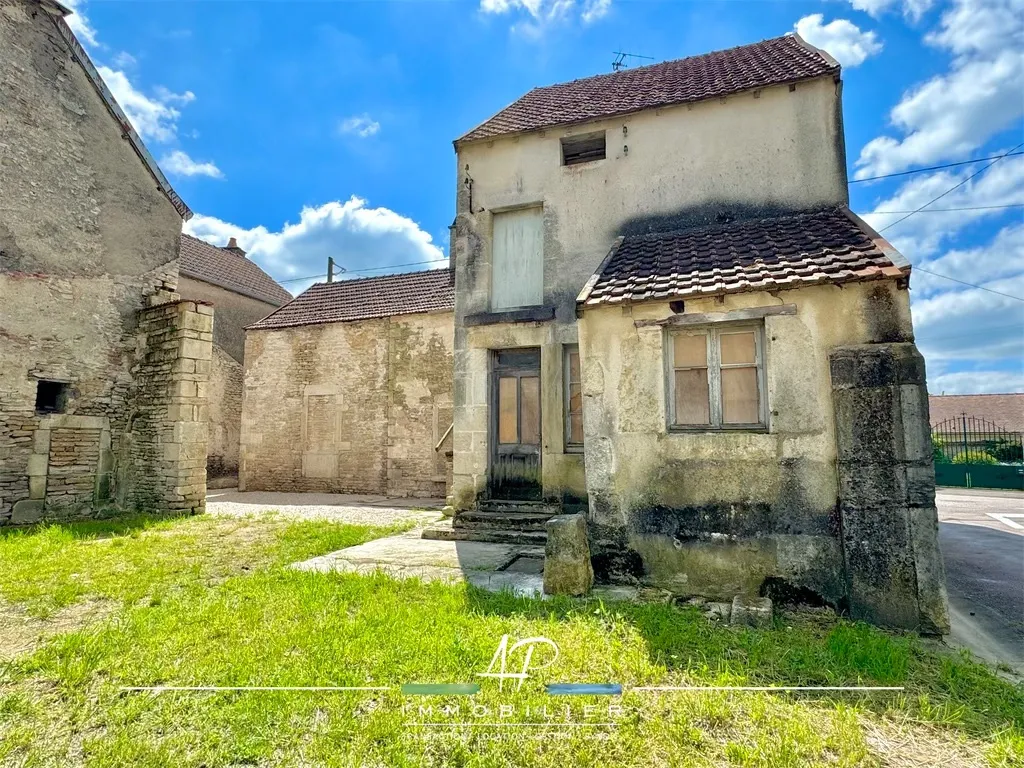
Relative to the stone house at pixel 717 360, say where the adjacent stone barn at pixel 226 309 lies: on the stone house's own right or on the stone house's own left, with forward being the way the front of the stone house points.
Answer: on the stone house's own right

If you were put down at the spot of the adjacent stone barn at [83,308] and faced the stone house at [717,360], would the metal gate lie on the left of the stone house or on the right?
left

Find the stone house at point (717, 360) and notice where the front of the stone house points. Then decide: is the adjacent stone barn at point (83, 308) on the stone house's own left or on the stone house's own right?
on the stone house's own right

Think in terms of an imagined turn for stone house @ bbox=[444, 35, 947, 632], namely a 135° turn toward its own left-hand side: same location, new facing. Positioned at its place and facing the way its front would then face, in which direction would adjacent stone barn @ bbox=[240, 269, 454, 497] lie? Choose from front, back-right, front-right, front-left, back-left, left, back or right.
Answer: left

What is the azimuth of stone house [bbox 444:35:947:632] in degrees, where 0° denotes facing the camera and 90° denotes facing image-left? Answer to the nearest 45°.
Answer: approximately 0°

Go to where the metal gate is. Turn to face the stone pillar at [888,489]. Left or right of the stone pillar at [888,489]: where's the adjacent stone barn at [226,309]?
right

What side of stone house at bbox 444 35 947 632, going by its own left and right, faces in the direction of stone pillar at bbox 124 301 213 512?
right

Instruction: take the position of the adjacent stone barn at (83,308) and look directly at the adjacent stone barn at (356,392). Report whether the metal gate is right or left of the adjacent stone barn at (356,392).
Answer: right

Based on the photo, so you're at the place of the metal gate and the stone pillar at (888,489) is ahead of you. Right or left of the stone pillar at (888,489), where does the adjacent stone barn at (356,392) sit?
right
